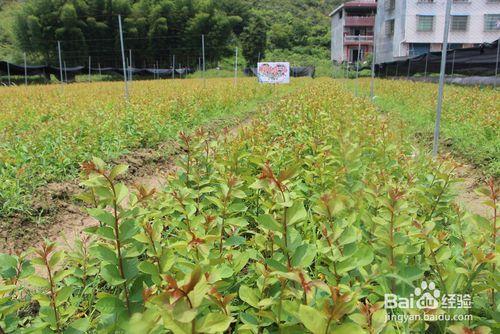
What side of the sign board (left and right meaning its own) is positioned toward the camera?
front

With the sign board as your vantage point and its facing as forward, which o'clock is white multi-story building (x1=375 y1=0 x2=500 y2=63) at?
The white multi-story building is roughly at 8 o'clock from the sign board.
